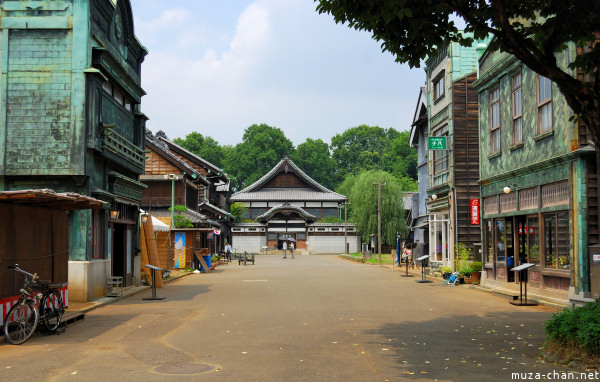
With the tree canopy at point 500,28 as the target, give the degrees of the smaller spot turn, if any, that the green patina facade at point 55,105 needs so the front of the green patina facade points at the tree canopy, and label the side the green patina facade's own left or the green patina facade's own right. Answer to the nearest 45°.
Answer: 0° — it already faces it

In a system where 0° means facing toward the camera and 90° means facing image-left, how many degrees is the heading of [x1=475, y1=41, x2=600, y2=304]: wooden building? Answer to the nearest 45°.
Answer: approximately 45°

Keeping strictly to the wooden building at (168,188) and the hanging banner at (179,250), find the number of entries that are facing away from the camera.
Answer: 0

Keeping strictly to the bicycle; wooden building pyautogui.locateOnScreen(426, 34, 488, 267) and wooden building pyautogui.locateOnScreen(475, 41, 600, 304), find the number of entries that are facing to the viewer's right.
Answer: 0

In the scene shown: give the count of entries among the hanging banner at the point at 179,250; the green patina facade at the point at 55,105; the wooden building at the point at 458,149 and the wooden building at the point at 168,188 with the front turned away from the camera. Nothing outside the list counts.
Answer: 0

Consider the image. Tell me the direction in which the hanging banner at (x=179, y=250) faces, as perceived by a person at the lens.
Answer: facing the viewer

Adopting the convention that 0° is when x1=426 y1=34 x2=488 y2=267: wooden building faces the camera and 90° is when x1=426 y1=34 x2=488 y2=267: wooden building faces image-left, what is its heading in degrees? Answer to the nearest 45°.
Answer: approximately 45°

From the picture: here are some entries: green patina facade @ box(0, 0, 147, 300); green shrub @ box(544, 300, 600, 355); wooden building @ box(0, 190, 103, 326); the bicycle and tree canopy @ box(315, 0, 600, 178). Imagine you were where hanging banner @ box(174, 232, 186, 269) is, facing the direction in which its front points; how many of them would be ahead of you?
5

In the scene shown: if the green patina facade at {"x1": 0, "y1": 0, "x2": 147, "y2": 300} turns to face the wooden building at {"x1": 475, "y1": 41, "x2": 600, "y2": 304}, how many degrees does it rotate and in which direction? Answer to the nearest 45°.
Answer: approximately 45° to its left

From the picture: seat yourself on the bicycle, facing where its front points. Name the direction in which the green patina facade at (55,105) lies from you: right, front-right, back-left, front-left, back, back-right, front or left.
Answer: back-right
